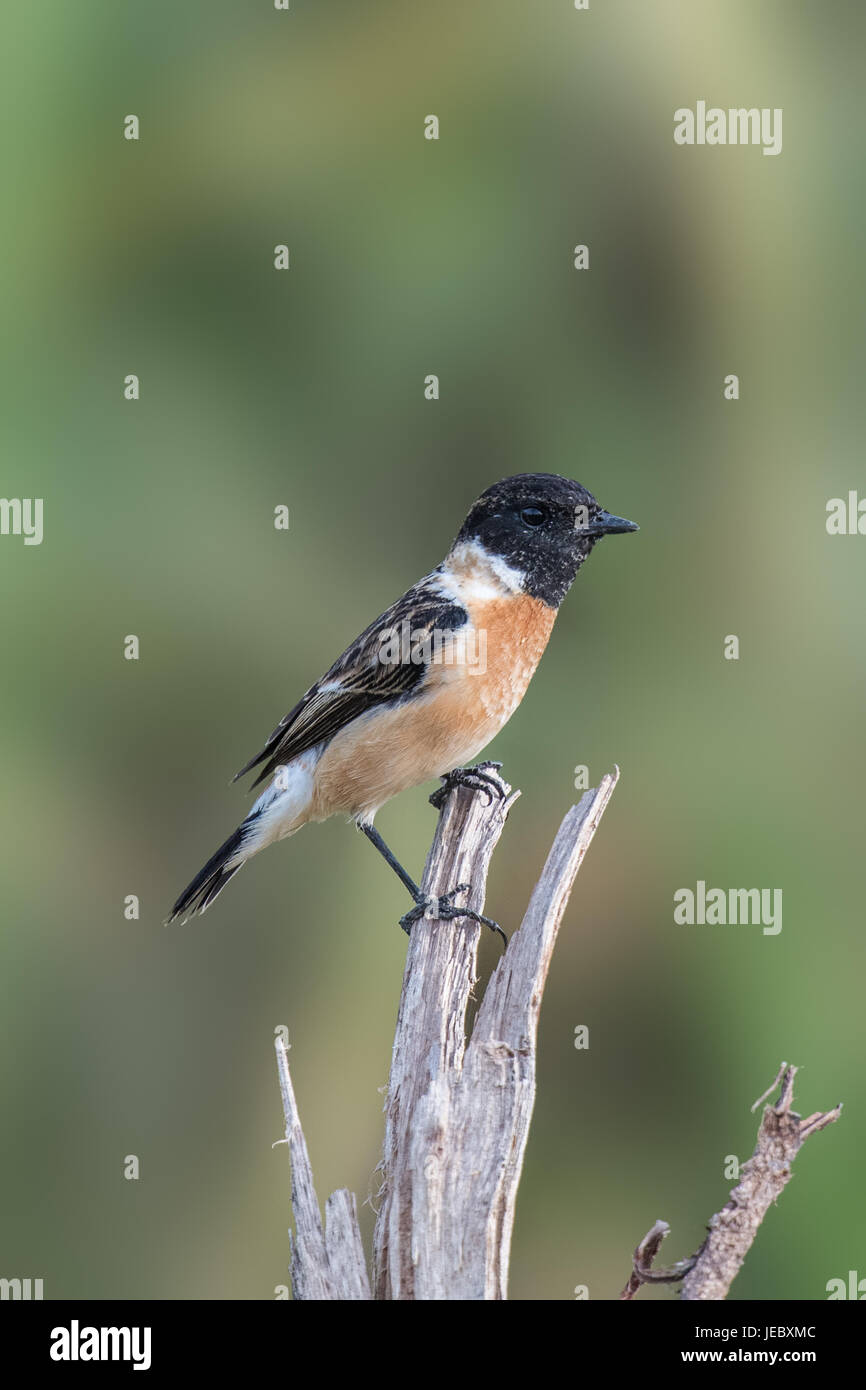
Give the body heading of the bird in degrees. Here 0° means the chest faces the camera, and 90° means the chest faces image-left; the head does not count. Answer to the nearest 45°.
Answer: approximately 270°
